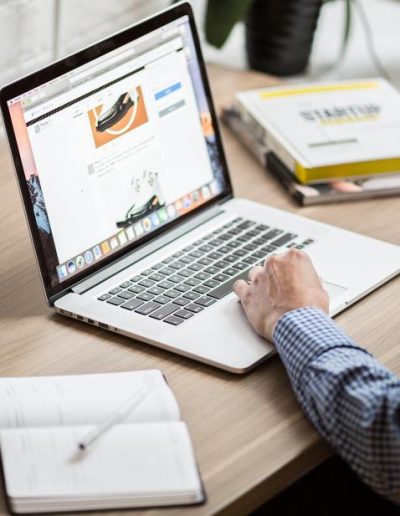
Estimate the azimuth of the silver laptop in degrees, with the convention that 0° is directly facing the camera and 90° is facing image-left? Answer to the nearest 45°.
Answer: approximately 315°

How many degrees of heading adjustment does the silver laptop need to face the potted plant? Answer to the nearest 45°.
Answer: approximately 135° to its left
